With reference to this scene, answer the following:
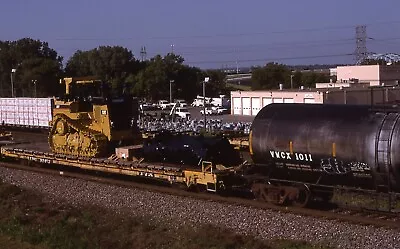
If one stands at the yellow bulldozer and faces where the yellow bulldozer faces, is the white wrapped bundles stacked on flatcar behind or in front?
behind

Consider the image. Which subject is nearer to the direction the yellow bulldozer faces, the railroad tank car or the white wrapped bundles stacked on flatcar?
the railroad tank car

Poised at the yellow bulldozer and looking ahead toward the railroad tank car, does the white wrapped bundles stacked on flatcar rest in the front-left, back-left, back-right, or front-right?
back-left

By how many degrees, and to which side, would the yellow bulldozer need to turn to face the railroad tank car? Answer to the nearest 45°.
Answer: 0° — it already faces it

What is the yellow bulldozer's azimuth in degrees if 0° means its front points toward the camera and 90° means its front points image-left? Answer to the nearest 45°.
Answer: approximately 315°
